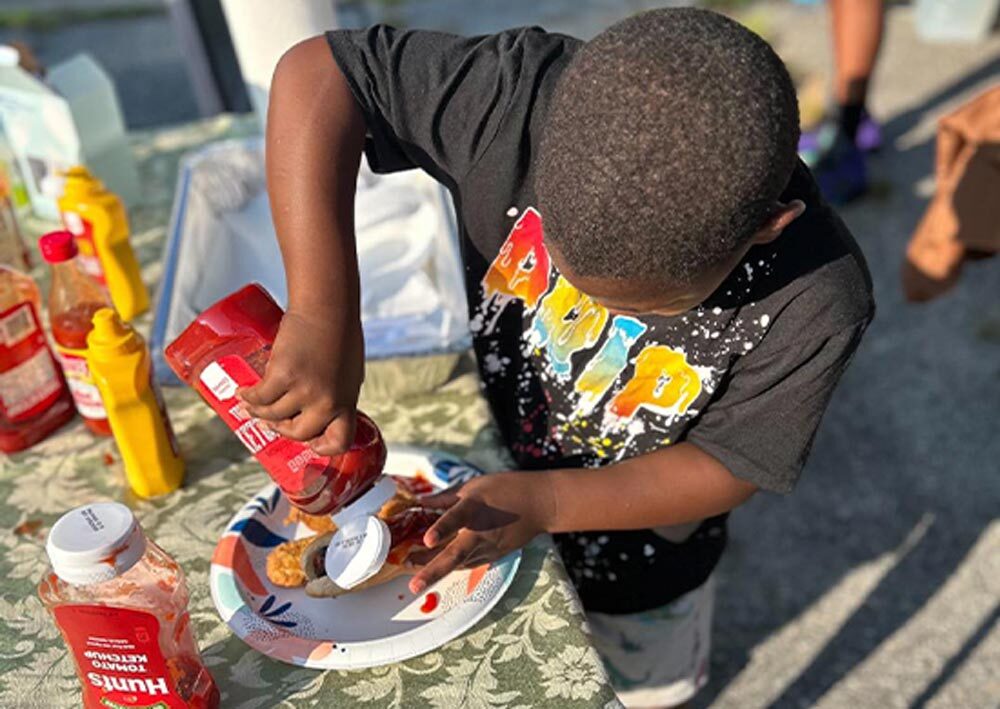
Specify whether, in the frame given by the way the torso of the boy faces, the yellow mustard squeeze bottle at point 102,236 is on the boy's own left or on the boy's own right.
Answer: on the boy's own right

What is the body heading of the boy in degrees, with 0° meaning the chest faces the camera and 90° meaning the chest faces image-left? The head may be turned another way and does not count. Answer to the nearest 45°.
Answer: approximately 45°

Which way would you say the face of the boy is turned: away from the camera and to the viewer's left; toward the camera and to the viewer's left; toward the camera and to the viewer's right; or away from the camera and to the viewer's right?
toward the camera and to the viewer's left

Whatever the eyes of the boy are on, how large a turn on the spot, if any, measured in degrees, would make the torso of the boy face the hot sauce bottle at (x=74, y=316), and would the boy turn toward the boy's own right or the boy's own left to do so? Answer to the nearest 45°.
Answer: approximately 45° to the boy's own right

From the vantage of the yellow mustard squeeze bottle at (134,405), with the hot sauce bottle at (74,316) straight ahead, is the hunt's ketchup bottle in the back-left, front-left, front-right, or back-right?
back-left
